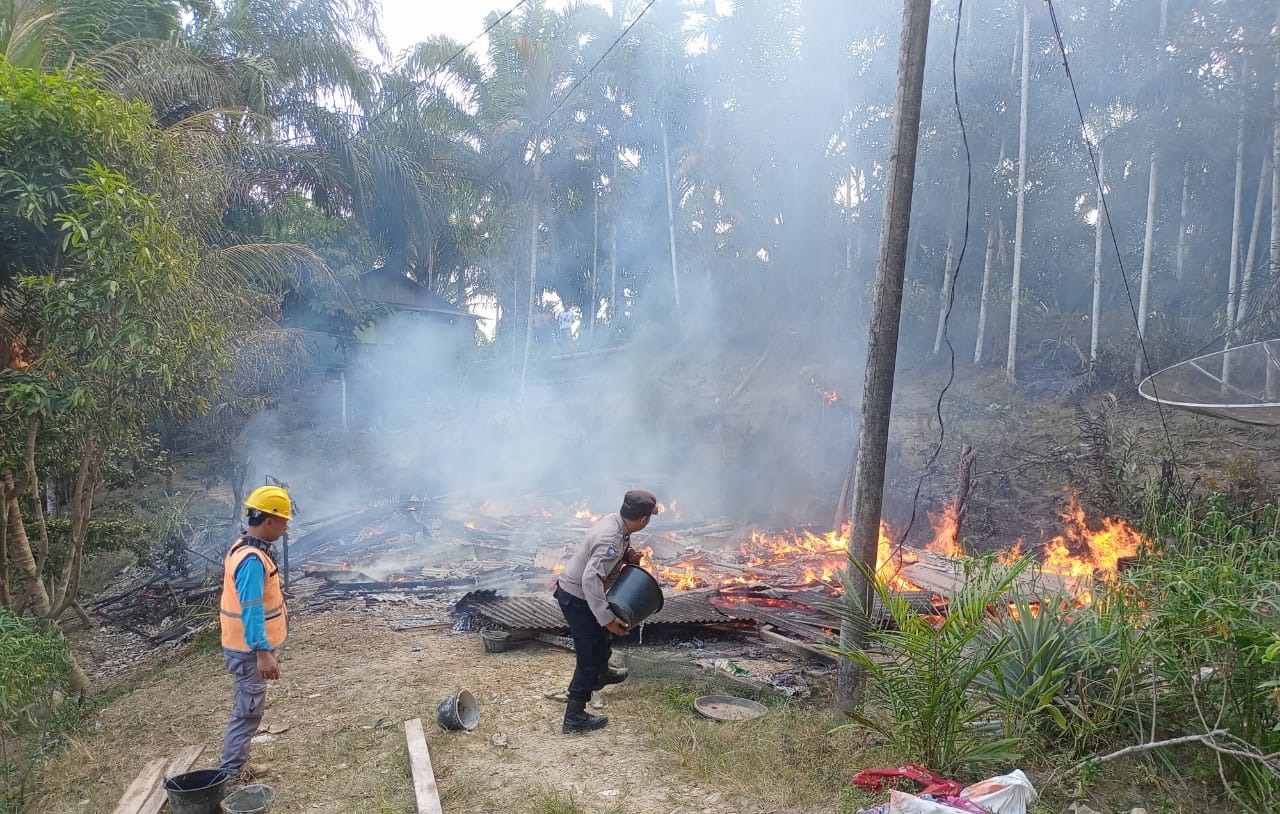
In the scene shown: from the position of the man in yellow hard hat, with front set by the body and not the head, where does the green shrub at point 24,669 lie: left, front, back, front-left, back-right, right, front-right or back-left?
back-left

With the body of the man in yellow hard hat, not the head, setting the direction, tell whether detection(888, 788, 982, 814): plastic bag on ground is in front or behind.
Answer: in front

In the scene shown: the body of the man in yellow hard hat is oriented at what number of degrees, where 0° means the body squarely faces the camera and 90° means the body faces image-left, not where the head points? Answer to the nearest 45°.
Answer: approximately 270°
